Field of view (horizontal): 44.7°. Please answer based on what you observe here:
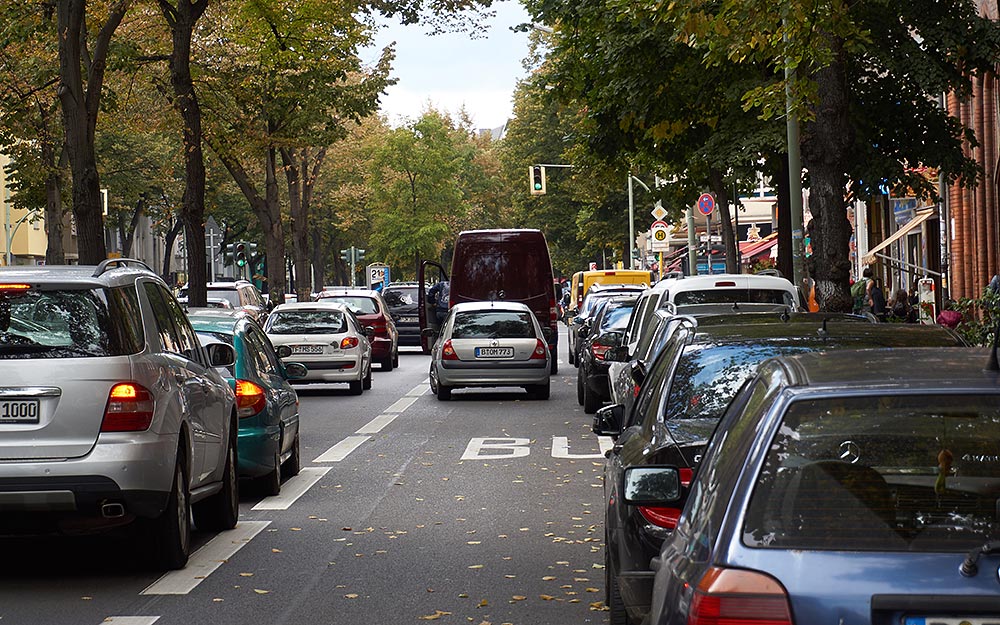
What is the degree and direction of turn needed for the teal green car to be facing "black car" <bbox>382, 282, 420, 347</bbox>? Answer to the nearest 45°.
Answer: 0° — it already faces it

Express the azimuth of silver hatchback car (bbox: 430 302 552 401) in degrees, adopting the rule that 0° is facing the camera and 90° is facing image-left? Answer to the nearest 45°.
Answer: approximately 180°

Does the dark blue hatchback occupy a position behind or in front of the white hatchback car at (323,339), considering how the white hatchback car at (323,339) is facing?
behind

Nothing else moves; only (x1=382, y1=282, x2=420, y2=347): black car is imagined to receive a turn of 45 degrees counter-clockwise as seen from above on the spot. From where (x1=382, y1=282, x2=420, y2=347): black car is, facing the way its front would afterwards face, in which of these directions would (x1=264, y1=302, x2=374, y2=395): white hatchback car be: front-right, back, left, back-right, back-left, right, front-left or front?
back-left

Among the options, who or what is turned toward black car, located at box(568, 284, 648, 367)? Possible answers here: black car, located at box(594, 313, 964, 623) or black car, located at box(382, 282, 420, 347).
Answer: black car, located at box(594, 313, 964, 623)

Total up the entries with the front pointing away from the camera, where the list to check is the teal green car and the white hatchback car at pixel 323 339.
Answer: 2

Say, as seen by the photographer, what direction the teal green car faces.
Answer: facing away from the viewer

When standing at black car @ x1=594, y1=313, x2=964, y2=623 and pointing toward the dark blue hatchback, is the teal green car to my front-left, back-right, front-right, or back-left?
back-right

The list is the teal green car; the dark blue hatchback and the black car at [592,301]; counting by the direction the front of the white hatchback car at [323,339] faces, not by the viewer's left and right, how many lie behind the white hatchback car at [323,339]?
2

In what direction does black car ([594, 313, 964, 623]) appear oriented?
away from the camera
